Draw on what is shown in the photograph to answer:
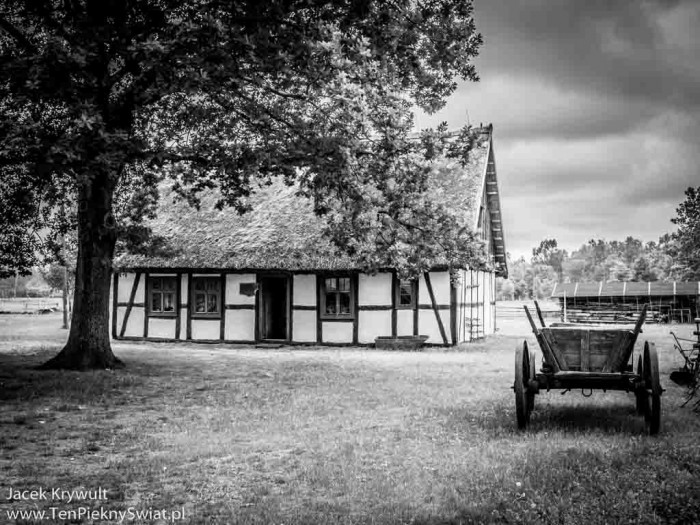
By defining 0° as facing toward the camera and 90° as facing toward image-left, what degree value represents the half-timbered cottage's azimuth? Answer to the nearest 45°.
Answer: approximately 0°

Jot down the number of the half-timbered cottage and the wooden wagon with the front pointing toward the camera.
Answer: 1

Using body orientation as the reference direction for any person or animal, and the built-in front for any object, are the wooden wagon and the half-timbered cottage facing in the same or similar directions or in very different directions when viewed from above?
very different directions
